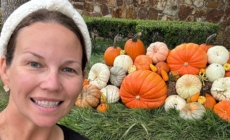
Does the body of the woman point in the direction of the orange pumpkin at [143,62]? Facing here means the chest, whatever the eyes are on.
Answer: no

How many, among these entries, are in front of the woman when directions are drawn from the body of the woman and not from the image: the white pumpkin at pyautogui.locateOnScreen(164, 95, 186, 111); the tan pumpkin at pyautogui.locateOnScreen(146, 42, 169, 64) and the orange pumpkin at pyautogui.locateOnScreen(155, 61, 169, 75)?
0

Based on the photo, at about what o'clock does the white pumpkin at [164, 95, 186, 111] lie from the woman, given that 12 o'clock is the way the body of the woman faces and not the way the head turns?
The white pumpkin is roughly at 7 o'clock from the woman.

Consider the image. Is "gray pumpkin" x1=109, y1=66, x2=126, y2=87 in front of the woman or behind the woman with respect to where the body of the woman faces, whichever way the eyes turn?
behind

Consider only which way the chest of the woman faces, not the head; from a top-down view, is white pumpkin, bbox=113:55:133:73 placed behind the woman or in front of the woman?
behind

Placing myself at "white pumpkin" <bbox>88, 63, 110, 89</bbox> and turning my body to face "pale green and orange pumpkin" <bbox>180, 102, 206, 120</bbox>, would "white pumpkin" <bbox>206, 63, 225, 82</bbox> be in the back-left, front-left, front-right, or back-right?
front-left

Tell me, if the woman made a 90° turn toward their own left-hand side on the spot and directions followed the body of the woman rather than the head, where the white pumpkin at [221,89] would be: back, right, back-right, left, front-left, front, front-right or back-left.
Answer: front-left

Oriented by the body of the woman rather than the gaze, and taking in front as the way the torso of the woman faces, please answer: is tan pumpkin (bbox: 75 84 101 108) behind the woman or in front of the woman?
behind

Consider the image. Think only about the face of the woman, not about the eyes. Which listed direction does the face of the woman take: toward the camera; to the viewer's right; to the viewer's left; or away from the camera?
toward the camera

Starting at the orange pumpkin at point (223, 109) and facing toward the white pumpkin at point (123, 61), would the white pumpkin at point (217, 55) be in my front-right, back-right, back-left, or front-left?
front-right

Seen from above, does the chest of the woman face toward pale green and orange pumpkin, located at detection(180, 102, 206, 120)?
no

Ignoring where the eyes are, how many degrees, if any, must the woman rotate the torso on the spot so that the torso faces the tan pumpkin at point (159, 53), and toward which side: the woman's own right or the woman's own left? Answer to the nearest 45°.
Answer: approximately 135° to the woman's own left

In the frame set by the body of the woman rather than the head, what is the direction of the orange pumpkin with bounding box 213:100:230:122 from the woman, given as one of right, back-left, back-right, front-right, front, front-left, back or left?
back-left

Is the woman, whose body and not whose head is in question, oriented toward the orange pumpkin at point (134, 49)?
no

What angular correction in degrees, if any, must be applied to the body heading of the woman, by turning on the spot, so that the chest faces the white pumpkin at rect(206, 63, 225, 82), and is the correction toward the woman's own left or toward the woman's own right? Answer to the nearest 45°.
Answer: approximately 135° to the woman's own left

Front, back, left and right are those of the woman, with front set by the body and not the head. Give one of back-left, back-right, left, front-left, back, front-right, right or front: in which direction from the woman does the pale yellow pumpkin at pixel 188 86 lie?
back-left

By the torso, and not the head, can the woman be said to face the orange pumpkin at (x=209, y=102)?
no

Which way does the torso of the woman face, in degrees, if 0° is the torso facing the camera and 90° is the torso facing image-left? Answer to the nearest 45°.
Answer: approximately 0°
